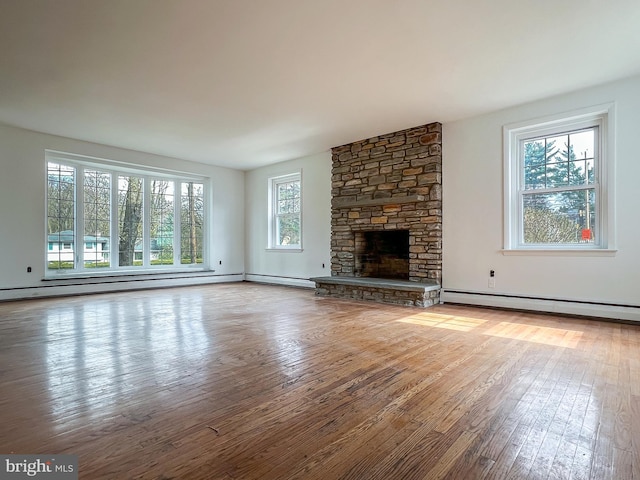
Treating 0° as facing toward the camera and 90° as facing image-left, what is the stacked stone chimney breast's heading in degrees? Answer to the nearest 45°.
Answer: approximately 45°

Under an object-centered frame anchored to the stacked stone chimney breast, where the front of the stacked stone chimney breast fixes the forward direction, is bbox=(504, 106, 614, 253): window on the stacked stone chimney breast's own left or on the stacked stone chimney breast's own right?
on the stacked stone chimney breast's own left

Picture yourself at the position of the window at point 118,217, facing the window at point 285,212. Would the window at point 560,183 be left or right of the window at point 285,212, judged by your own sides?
right

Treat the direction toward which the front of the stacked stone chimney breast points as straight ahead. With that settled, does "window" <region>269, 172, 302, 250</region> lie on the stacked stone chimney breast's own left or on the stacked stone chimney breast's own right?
on the stacked stone chimney breast's own right
